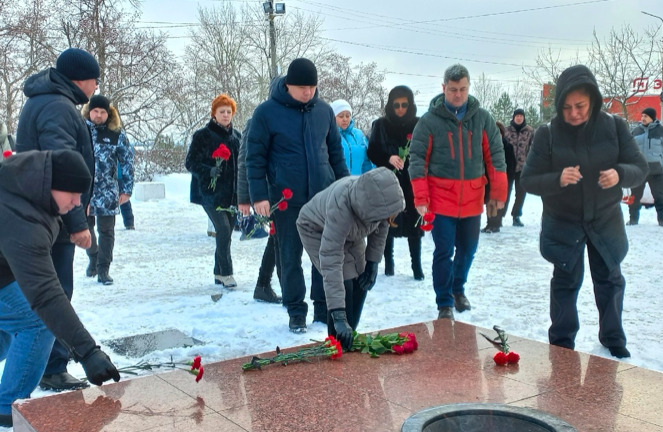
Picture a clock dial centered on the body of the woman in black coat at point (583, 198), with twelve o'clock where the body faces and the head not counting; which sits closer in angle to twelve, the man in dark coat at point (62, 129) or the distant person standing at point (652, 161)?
the man in dark coat

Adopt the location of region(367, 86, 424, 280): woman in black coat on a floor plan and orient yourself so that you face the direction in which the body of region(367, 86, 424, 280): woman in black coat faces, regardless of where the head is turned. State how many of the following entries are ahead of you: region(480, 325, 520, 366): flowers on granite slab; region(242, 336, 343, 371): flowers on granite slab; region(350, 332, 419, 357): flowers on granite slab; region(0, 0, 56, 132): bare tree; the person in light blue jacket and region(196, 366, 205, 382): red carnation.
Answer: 4

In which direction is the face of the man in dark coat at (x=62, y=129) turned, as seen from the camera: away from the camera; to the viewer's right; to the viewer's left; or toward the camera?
to the viewer's right

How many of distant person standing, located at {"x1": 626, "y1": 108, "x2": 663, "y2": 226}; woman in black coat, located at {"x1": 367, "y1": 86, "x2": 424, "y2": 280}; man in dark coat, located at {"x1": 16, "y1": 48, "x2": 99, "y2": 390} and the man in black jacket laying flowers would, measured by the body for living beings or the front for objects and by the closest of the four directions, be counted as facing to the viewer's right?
2

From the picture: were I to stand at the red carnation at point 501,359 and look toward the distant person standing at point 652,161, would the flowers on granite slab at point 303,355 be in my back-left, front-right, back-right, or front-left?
back-left

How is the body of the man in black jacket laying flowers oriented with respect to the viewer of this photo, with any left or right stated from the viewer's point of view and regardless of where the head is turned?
facing to the right of the viewer

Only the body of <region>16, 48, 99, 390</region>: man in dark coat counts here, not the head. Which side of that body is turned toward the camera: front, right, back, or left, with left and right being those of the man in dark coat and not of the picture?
right
